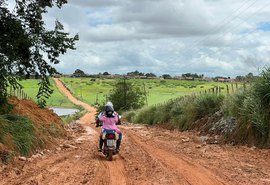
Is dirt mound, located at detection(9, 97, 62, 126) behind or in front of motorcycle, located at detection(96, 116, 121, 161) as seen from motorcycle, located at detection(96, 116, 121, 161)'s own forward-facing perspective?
in front

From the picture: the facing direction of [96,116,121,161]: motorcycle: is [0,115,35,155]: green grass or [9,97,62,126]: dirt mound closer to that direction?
the dirt mound

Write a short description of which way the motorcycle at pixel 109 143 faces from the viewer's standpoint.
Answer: facing away from the viewer

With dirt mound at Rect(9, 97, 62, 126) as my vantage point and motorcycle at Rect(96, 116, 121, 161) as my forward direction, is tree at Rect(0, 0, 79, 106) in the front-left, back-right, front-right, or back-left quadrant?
front-right

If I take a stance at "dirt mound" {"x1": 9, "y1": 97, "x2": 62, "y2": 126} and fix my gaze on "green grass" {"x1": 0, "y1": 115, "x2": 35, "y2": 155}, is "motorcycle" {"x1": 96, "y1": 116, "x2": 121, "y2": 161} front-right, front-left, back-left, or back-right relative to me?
front-left

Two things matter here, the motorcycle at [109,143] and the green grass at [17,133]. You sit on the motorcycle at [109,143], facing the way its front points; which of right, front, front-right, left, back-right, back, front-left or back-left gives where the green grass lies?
left

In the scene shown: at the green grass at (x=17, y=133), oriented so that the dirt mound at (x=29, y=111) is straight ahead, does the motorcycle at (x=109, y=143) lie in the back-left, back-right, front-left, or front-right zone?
back-right
